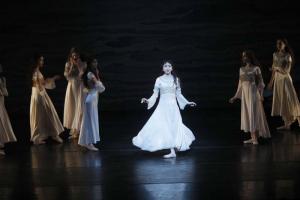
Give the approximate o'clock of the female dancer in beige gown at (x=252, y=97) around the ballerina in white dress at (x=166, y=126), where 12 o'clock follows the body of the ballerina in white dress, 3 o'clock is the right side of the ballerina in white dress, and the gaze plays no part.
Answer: The female dancer in beige gown is roughly at 8 o'clock from the ballerina in white dress.

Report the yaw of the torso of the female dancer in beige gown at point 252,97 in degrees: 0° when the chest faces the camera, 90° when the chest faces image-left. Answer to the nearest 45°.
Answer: approximately 45°

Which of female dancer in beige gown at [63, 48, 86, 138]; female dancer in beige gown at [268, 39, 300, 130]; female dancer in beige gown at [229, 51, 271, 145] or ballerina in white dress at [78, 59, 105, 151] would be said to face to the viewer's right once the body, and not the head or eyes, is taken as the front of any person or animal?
the ballerina in white dress

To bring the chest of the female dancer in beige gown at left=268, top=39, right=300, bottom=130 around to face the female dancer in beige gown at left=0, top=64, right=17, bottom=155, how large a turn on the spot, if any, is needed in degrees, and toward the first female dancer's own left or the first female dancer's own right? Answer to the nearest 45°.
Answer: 0° — they already face them

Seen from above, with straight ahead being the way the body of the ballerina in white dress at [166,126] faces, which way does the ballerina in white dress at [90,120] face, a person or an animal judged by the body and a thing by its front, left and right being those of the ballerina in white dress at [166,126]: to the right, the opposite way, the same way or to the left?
to the left

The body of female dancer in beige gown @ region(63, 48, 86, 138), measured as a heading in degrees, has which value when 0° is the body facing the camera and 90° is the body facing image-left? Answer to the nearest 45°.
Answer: approximately 0°

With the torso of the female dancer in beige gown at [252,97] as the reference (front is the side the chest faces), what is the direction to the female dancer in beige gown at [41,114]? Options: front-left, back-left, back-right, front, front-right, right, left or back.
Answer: front-right

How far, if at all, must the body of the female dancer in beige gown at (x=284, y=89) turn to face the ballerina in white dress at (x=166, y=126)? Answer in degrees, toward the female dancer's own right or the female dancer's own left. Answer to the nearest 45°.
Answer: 0° — they already face them

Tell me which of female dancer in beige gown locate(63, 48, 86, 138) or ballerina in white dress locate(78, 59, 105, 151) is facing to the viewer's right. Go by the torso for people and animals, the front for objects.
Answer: the ballerina in white dress

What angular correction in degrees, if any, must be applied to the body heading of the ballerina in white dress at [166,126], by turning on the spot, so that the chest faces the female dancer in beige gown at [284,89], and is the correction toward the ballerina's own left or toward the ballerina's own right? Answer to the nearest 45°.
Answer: approximately 135° to the ballerina's own left

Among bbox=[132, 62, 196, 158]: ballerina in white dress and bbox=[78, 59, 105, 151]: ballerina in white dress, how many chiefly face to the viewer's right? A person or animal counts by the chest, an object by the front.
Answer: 1

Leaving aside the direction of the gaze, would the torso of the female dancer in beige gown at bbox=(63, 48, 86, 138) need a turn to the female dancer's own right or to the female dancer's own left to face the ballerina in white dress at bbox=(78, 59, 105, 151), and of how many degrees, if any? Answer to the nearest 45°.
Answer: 0° — they already face them

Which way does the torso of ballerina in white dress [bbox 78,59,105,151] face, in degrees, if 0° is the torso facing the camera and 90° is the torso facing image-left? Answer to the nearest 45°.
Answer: approximately 270°

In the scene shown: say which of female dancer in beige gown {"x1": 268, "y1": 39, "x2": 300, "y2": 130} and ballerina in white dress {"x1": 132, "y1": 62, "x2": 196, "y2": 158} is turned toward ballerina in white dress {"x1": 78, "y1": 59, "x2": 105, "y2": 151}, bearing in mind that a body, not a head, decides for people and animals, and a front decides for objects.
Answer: the female dancer in beige gown
